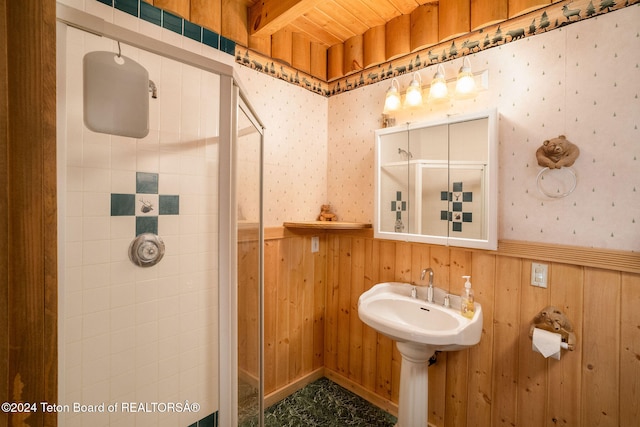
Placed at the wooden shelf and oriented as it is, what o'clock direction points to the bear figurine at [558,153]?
The bear figurine is roughly at 10 o'clock from the wooden shelf.

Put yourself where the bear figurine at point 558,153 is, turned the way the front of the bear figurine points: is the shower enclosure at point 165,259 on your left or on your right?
on your right

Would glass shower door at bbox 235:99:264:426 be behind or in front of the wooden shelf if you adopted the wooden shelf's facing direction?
in front

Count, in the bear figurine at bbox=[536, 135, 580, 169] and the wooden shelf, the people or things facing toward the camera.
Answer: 2

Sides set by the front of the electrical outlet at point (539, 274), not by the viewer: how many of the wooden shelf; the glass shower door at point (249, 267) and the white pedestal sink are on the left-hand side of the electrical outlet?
0

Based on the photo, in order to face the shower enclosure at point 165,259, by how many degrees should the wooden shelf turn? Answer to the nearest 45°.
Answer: approximately 45° to its right

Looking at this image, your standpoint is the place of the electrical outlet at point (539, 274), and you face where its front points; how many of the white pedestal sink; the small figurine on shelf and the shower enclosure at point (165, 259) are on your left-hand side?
0

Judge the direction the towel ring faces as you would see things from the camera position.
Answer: facing the viewer

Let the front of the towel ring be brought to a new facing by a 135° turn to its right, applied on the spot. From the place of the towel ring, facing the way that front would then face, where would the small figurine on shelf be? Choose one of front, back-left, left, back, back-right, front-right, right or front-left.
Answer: front-left

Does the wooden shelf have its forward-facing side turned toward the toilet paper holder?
no

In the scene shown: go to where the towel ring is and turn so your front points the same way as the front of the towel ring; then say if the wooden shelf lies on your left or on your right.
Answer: on your right

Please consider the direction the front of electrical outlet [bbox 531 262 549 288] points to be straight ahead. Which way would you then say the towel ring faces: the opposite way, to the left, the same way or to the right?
the same way

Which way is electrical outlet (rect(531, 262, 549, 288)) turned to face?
toward the camera
